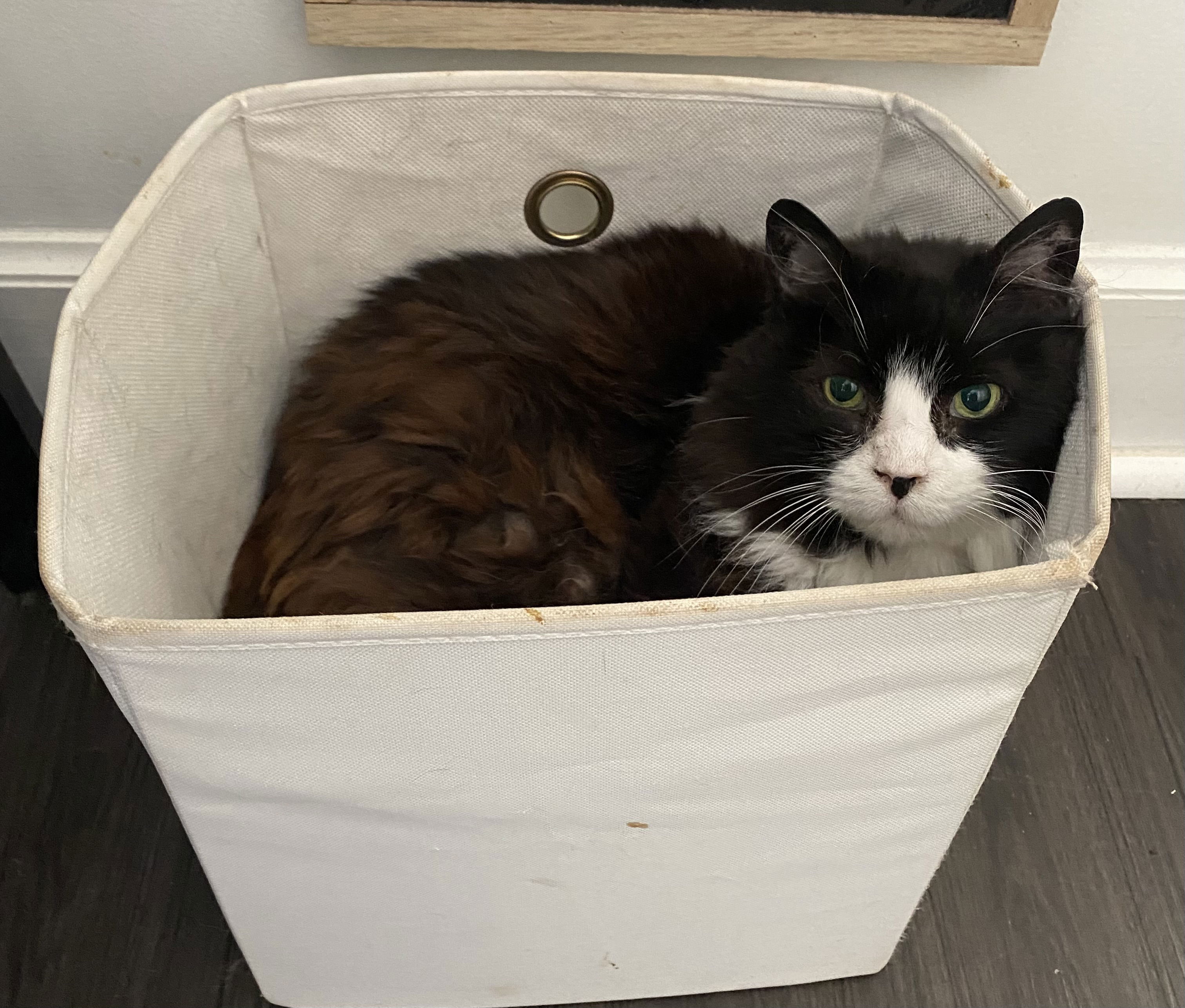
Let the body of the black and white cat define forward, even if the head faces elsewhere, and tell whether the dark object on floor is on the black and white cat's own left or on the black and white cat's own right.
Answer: on the black and white cat's own right
